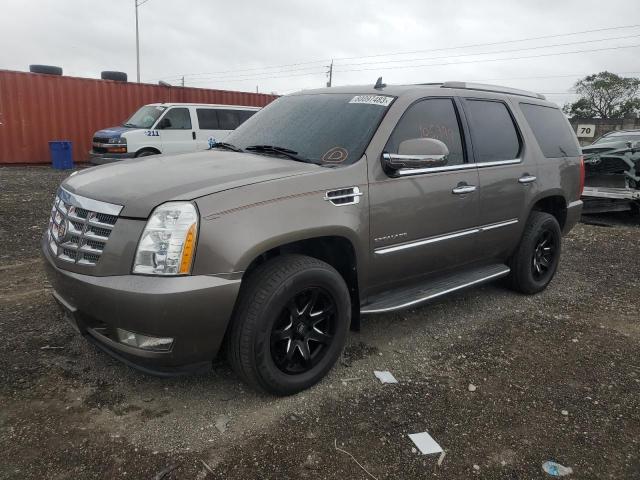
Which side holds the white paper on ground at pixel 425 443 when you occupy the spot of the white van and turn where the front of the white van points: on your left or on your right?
on your left

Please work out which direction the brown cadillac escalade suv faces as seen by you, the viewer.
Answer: facing the viewer and to the left of the viewer

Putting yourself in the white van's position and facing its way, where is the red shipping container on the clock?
The red shipping container is roughly at 3 o'clock from the white van.

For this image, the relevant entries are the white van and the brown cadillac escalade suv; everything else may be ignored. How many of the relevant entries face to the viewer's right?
0

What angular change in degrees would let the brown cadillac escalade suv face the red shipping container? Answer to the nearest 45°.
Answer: approximately 90° to its right

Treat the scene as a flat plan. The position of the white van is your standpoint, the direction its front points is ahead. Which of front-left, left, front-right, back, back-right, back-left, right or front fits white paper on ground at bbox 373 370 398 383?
front-left

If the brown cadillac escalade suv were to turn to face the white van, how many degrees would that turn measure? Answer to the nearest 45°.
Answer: approximately 135° to its right

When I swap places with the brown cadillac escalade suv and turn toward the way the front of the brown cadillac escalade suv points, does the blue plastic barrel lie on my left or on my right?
on my right

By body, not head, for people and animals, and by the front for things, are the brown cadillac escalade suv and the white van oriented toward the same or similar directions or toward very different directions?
same or similar directions

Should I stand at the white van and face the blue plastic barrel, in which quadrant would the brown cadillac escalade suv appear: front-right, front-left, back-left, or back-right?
back-left

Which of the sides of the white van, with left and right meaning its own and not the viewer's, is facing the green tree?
back
